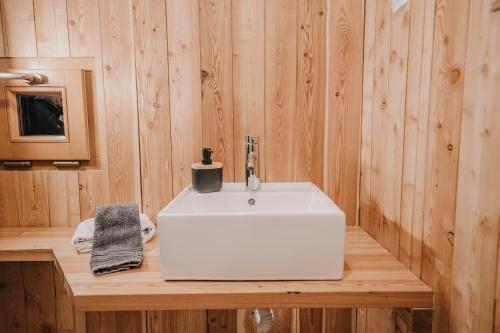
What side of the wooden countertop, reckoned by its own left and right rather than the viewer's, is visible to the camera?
front

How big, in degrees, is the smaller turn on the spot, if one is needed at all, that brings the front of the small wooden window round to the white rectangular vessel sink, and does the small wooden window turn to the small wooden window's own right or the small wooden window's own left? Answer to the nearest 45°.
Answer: approximately 45° to the small wooden window's own left

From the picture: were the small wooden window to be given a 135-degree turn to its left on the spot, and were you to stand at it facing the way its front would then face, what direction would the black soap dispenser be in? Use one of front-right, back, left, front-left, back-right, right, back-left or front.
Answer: right

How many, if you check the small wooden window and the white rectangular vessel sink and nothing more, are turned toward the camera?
2

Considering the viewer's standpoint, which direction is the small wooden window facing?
facing the viewer

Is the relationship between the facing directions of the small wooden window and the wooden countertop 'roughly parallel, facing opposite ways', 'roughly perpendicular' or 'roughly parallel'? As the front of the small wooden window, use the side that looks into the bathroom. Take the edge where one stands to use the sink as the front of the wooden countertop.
roughly parallel

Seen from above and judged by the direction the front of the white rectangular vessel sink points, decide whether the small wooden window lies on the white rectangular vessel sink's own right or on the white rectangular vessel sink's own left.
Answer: on the white rectangular vessel sink's own right
